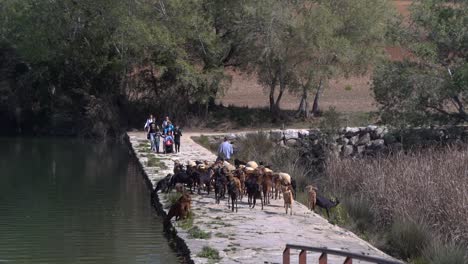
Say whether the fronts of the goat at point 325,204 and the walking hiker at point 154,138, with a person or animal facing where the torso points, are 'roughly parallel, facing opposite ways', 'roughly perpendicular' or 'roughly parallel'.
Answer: roughly perpendicular

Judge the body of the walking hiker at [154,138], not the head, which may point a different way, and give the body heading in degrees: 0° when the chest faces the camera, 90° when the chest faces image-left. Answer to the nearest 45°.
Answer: approximately 0°

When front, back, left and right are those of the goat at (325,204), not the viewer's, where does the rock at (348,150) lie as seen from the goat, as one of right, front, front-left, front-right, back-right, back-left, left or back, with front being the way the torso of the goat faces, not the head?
left

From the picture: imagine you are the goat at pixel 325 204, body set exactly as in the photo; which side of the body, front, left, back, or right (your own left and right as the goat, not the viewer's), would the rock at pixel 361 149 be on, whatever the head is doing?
left

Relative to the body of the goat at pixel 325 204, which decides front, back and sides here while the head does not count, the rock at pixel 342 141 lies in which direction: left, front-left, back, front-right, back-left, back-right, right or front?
left

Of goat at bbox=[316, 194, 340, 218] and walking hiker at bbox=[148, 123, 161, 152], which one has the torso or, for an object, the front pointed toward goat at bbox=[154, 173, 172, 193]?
the walking hiker

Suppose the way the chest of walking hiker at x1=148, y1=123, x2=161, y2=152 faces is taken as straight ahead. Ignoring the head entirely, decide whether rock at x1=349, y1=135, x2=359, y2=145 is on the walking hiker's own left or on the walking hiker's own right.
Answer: on the walking hiker's own left

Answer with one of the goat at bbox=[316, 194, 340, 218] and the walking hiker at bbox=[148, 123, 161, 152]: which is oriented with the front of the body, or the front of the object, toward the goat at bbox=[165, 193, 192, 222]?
the walking hiker

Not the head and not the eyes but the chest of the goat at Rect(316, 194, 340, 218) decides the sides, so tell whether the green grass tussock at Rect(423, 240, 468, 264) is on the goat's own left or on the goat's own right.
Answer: on the goat's own right

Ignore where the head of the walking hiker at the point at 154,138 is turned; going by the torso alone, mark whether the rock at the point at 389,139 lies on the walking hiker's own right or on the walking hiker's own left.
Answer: on the walking hiker's own left

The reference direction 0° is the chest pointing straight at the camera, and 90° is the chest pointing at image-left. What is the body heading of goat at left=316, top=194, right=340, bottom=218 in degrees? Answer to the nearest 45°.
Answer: approximately 270°

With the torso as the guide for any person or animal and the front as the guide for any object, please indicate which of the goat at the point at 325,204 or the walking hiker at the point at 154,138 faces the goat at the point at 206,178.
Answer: the walking hiker

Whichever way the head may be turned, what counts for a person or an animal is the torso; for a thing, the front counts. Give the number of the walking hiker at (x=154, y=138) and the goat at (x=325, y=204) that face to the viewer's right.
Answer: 1

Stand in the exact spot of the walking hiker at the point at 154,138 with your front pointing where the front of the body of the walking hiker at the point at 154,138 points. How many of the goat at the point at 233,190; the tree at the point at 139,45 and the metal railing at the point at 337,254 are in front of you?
2

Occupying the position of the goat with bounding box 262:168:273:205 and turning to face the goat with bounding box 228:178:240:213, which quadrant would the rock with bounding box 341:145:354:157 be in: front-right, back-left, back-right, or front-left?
back-right

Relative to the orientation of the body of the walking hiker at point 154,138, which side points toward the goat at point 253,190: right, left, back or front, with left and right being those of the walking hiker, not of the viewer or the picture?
front
